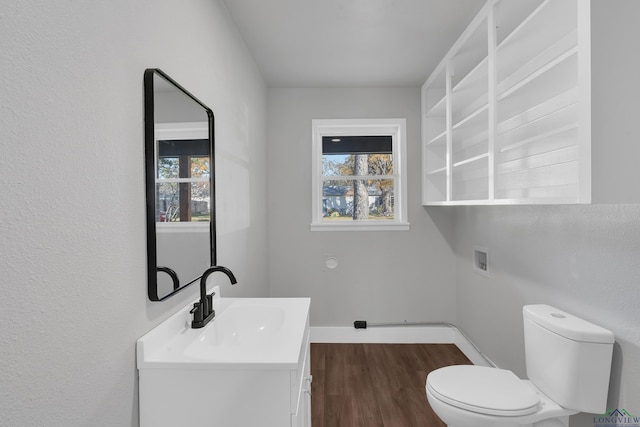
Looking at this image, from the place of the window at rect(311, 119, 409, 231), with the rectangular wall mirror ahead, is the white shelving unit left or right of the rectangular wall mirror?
left

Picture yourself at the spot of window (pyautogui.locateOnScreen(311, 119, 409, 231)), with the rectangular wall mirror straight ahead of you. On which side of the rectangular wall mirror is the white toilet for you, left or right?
left

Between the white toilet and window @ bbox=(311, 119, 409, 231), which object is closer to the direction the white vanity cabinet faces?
the white toilet

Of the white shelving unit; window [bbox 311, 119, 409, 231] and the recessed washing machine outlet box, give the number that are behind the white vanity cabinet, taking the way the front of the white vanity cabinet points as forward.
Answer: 0

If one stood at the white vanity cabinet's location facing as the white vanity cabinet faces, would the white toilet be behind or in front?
in front

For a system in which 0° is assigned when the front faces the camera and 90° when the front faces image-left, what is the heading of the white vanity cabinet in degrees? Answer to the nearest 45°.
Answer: approximately 270°

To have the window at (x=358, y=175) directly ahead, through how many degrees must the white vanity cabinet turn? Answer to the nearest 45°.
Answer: approximately 45° to its left

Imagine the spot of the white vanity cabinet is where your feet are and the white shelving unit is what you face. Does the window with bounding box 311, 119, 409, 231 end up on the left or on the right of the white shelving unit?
left

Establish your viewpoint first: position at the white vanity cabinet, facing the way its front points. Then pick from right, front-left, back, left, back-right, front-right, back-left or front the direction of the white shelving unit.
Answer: front
